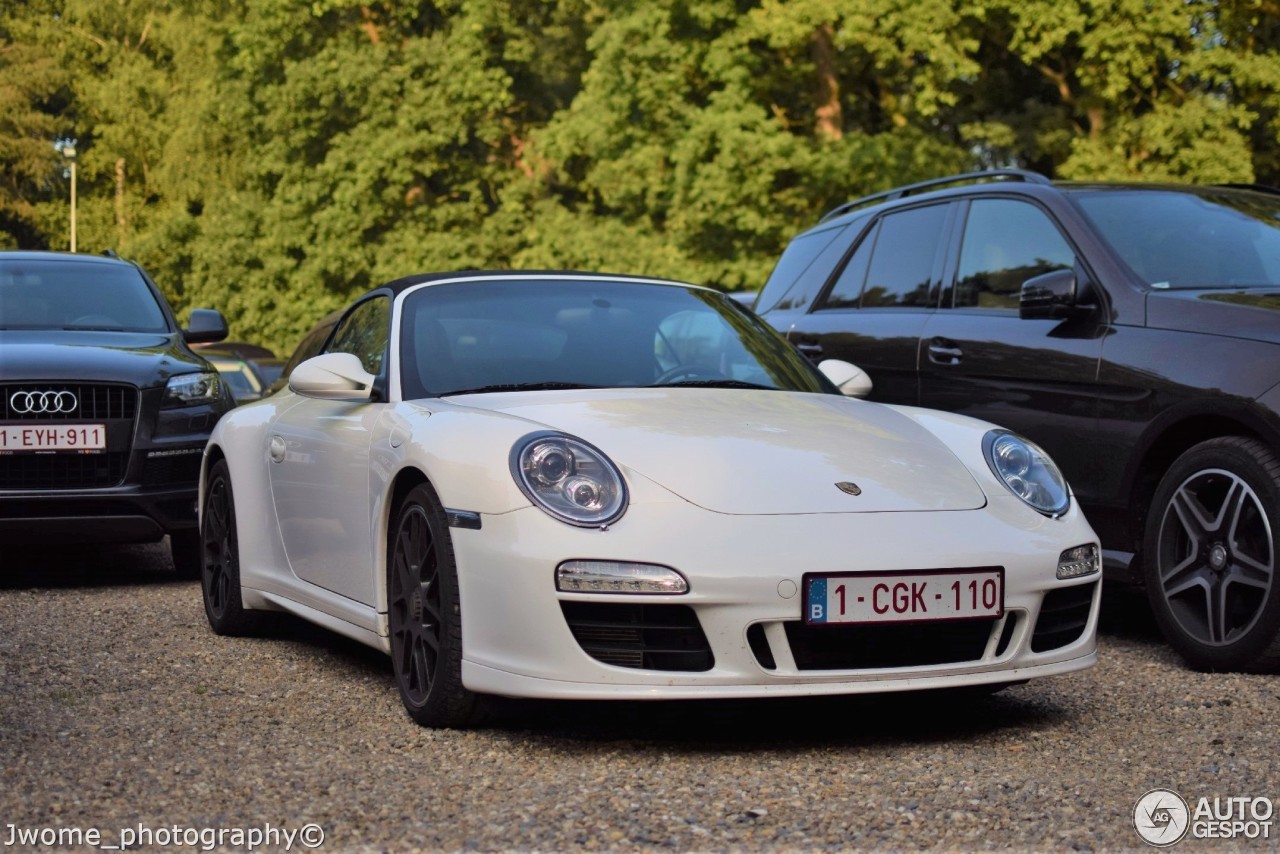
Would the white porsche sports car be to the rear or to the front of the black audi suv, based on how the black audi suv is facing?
to the front

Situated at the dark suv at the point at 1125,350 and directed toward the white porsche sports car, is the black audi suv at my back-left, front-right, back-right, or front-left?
front-right

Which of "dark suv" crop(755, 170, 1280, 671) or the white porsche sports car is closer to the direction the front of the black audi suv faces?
the white porsche sports car

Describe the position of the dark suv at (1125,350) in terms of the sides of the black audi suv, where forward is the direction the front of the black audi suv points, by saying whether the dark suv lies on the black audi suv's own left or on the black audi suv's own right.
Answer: on the black audi suv's own left

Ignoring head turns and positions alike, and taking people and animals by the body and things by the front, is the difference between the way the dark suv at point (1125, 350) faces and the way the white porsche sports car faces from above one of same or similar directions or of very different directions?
same or similar directions

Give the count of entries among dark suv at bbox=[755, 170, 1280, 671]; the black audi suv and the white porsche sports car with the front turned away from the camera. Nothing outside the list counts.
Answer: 0

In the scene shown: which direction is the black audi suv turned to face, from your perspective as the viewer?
facing the viewer

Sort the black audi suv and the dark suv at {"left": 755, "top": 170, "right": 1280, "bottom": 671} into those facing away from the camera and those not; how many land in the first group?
0

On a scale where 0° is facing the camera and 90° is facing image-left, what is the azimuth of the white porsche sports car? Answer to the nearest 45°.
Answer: approximately 315°

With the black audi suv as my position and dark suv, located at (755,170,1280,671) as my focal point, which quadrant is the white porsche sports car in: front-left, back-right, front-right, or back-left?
front-right

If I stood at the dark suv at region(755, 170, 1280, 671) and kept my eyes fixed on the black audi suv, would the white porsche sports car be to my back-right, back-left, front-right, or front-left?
front-left

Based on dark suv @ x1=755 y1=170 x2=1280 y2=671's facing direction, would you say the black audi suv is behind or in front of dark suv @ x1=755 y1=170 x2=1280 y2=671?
behind

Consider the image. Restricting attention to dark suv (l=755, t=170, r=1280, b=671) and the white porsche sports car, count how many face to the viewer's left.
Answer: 0

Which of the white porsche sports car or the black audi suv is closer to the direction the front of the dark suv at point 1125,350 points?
the white porsche sports car
